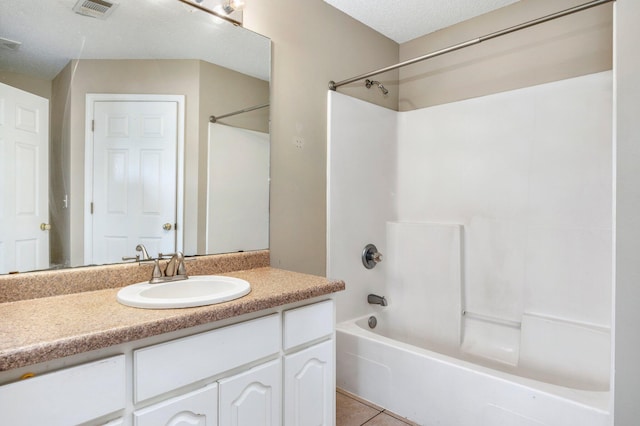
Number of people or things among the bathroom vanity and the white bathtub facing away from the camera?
0

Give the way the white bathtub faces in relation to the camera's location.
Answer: facing the viewer and to the left of the viewer

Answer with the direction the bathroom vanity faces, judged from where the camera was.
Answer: facing the viewer and to the right of the viewer

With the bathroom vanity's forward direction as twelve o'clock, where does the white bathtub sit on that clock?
The white bathtub is roughly at 10 o'clock from the bathroom vanity.
